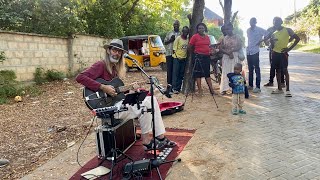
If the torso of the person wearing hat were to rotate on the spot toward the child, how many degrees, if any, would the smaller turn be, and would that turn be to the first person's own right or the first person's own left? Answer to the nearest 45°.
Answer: approximately 90° to the first person's own left

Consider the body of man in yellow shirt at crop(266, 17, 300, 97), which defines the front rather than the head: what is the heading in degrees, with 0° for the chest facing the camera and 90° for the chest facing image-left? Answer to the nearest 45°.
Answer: approximately 45°

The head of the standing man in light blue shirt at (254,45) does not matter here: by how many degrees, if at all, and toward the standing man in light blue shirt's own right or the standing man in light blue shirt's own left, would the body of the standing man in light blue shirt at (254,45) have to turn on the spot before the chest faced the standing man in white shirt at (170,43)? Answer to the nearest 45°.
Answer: approximately 45° to the standing man in light blue shirt's own right

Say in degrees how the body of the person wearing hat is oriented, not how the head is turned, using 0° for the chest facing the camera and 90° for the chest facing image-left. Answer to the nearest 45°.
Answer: approximately 315°

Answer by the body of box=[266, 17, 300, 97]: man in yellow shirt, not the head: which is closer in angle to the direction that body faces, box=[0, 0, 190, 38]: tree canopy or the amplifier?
the amplifier

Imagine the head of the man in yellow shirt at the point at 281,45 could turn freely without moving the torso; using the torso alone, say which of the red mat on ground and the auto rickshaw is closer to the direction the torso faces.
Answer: the red mat on ground

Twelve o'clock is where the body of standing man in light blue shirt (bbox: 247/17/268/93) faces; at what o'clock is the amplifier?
The amplifier is roughly at 11 o'clock from the standing man in light blue shirt.

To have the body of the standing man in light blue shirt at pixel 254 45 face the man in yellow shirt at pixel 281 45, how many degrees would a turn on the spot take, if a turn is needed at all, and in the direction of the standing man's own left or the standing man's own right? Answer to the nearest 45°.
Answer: approximately 90° to the standing man's own left

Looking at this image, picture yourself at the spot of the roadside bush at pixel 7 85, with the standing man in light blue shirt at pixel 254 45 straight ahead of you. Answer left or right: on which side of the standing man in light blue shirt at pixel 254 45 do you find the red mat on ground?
right
